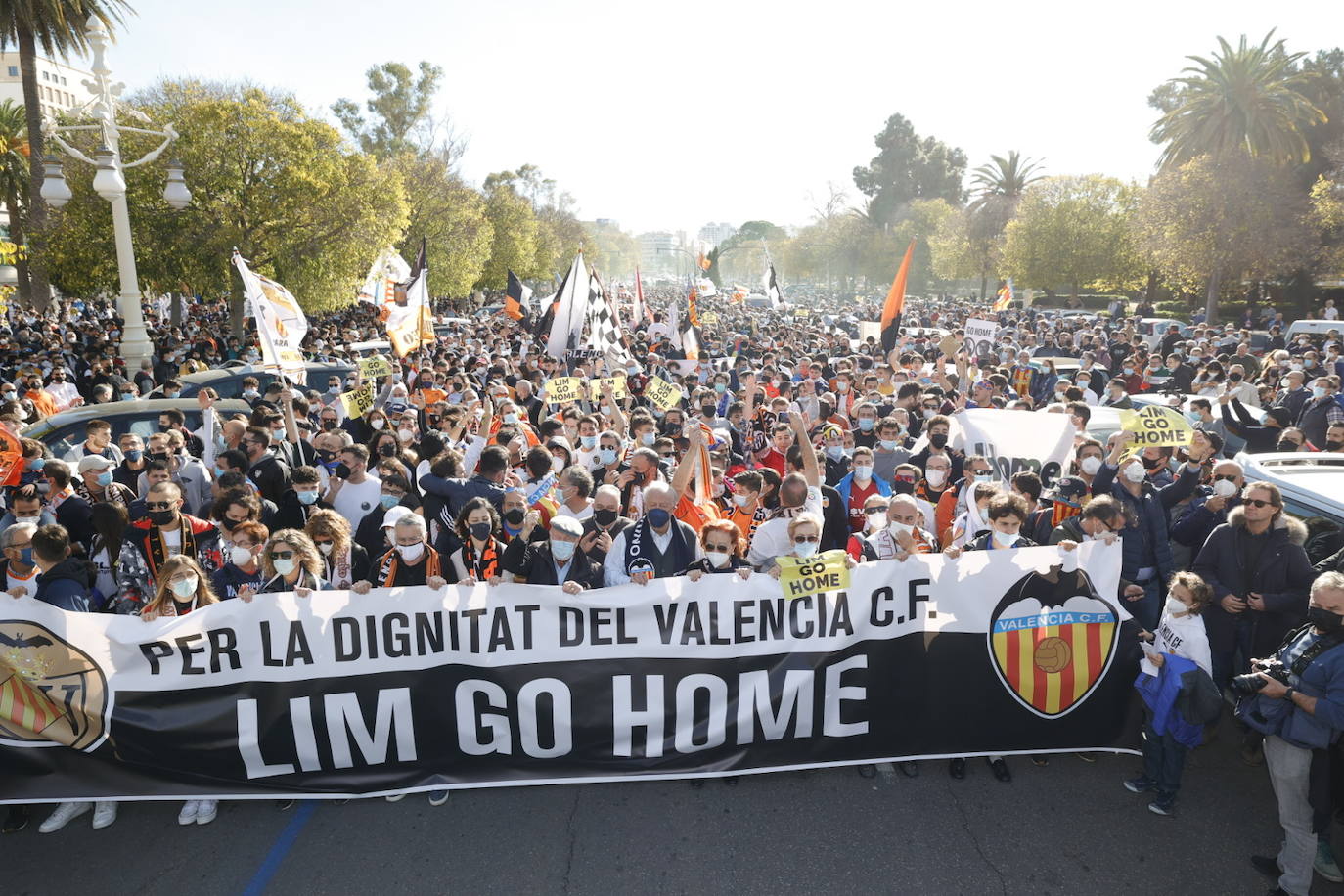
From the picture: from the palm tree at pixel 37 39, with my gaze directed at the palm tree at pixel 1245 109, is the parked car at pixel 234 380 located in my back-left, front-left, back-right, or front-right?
front-right

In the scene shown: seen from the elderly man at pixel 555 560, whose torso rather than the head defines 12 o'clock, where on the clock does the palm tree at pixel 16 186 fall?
The palm tree is roughly at 5 o'clock from the elderly man.

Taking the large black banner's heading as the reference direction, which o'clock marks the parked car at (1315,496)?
The parked car is roughly at 9 o'clock from the large black banner.

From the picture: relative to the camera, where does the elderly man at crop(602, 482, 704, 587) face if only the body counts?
toward the camera

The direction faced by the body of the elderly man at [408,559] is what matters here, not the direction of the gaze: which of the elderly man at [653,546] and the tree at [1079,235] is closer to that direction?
the elderly man

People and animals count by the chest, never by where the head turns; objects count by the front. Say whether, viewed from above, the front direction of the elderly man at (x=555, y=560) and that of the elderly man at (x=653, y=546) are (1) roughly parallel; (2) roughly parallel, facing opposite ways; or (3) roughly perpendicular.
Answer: roughly parallel

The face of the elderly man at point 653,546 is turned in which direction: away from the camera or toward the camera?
toward the camera

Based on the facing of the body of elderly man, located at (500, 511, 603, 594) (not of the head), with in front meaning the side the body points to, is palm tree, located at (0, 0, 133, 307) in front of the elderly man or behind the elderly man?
behind

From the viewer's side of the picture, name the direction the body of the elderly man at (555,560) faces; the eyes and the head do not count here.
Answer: toward the camera

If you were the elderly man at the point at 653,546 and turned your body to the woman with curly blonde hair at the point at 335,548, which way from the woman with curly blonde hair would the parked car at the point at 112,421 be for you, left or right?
right

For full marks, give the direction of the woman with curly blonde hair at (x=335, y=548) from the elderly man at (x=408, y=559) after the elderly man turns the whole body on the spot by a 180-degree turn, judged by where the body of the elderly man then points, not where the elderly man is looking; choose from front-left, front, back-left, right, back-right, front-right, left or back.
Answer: front-left

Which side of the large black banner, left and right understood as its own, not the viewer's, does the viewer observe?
front

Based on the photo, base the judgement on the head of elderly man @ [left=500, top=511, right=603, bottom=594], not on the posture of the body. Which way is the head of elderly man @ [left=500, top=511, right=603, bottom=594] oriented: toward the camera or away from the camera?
toward the camera

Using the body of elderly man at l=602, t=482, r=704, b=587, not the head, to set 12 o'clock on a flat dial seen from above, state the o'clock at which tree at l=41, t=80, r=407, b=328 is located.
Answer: The tree is roughly at 5 o'clock from the elderly man.

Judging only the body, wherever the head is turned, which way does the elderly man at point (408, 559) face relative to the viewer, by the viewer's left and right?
facing the viewer

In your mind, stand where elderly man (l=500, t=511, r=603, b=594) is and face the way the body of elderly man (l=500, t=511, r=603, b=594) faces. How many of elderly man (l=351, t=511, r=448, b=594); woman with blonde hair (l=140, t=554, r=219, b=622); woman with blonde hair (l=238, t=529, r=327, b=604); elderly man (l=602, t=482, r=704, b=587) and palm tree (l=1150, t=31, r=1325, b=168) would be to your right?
3
